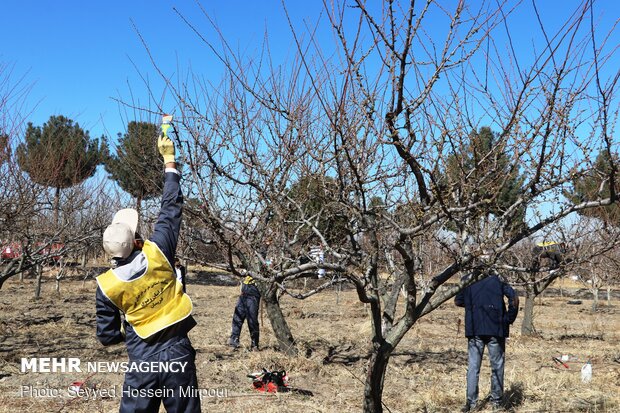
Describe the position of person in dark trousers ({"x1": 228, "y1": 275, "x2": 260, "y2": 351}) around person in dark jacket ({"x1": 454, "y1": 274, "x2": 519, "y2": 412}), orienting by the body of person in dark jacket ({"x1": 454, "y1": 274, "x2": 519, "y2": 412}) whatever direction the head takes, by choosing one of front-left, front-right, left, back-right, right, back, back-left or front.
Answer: front-left

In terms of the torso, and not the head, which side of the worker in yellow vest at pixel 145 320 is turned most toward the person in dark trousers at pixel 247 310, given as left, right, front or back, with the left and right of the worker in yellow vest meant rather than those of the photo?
front

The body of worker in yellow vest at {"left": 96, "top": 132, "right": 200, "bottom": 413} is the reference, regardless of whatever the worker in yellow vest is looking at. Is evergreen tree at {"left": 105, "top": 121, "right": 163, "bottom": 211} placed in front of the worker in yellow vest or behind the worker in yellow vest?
in front

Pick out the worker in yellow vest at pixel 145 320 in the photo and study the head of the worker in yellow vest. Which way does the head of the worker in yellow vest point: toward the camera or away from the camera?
away from the camera

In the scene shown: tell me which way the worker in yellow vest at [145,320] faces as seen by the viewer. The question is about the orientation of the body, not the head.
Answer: away from the camera

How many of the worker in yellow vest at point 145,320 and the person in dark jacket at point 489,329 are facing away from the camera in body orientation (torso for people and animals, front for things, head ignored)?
2

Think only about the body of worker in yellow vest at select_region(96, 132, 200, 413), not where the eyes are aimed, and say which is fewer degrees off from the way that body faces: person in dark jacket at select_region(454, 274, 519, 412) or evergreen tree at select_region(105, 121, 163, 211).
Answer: the evergreen tree

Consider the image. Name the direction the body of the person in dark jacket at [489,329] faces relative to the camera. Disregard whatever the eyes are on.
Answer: away from the camera

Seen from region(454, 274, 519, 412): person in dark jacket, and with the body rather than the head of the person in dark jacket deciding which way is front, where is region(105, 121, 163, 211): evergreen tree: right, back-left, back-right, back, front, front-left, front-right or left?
left

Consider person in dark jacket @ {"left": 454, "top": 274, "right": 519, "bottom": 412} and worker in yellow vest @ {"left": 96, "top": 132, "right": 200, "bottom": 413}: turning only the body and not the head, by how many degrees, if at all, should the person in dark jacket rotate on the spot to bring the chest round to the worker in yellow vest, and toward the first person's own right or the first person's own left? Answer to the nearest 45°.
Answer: approximately 135° to the first person's own left
